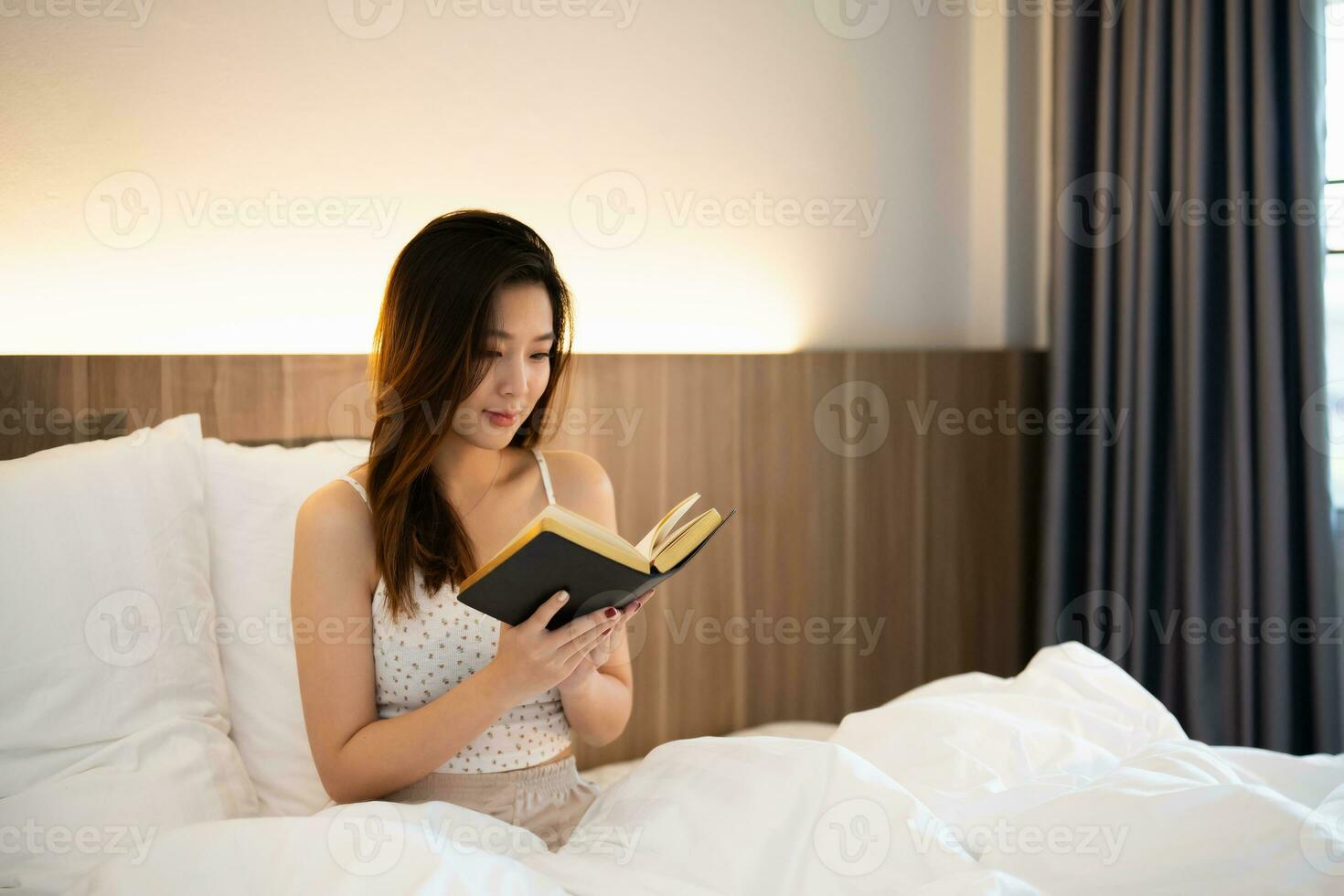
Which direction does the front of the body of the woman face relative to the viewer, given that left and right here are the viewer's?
facing the viewer and to the right of the viewer

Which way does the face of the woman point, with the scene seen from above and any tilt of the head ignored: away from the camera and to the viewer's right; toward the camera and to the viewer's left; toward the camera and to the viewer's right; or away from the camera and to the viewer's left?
toward the camera and to the viewer's right

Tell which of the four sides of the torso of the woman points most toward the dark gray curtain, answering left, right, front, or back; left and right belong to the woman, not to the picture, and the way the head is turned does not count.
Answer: left
